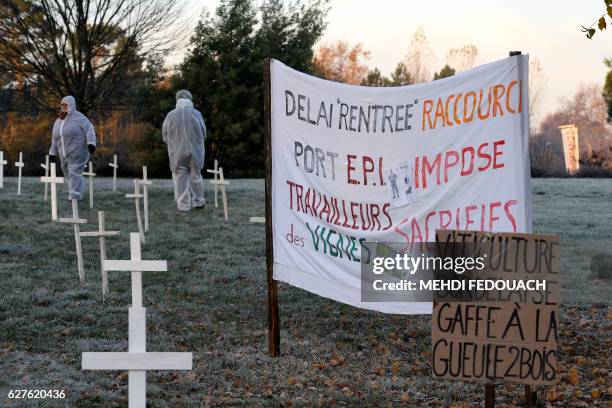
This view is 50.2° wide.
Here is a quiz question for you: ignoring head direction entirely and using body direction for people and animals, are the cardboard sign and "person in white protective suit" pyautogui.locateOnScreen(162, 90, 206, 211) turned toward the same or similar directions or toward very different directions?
very different directions

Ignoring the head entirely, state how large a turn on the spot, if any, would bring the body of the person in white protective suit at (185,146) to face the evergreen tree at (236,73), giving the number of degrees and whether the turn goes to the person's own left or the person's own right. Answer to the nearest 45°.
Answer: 0° — they already face it

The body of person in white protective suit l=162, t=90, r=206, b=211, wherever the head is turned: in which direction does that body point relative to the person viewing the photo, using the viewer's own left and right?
facing away from the viewer

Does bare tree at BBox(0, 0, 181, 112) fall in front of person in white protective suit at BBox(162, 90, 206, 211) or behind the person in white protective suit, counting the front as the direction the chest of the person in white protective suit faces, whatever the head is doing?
in front

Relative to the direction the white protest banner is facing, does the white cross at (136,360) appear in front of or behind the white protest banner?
in front

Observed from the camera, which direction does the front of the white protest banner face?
facing the viewer

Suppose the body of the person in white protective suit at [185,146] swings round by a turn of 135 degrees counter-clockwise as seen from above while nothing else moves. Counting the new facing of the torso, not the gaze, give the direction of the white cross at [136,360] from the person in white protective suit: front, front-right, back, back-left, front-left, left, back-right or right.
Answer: front-left

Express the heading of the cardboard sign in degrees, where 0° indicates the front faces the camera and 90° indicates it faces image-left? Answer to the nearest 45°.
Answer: approximately 0°

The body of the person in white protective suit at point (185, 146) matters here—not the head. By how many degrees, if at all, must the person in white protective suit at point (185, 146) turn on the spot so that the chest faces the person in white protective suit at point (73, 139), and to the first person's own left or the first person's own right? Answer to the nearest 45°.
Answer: approximately 90° to the first person's own left

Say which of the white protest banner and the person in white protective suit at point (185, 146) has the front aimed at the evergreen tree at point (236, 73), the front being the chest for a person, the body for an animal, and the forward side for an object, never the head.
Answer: the person in white protective suit

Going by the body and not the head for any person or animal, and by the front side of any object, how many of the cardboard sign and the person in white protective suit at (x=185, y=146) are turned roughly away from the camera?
1

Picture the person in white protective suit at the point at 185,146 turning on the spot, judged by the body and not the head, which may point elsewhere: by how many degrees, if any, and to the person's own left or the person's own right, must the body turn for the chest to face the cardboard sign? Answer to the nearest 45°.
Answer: approximately 180°

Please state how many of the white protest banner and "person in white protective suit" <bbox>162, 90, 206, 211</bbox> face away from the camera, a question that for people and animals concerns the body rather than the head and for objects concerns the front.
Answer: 1
